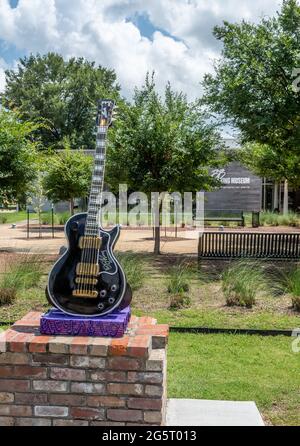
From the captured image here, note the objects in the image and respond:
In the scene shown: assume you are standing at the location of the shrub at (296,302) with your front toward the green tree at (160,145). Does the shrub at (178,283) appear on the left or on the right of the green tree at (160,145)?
left

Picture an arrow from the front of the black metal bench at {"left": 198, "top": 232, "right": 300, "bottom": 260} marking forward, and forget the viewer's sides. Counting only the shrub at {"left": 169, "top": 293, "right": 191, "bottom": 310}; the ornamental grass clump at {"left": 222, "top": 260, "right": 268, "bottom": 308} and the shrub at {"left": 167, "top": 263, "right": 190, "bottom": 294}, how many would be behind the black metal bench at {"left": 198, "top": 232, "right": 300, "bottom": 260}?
3

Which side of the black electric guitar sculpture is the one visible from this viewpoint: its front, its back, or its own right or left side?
front

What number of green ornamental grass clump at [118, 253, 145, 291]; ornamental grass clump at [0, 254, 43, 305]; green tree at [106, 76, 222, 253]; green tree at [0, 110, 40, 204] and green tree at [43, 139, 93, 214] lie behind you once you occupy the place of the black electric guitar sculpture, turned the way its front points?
5

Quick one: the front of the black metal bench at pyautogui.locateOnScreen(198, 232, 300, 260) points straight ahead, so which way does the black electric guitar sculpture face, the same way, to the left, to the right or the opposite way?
the opposite way

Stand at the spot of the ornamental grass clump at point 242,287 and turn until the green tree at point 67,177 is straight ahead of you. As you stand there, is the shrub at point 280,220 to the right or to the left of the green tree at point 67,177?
right

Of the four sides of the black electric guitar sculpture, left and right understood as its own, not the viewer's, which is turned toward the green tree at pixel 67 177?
back

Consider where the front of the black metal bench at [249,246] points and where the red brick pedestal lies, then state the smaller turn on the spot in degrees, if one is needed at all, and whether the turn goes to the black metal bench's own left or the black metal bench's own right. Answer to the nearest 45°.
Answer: approximately 180°

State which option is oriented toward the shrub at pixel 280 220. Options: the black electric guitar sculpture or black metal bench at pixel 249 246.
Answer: the black metal bench

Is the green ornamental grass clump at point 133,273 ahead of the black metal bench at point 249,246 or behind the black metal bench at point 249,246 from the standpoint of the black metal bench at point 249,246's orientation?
behind

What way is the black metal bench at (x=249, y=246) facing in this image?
away from the camera

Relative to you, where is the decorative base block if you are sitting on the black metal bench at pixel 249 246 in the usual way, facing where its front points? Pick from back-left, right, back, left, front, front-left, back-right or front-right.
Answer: back

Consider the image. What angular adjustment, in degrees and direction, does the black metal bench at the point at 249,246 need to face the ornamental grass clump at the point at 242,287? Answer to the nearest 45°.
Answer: approximately 180°

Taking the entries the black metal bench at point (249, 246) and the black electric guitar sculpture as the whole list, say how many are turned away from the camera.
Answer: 1

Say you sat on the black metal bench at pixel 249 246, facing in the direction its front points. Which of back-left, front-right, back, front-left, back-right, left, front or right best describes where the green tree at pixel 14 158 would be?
left

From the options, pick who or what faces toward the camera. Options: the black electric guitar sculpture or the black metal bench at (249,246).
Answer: the black electric guitar sculpture

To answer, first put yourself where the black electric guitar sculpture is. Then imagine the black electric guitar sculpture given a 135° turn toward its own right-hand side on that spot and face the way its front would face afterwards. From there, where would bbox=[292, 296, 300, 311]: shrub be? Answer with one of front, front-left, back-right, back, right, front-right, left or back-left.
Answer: right

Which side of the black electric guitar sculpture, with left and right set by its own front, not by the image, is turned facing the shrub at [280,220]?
back

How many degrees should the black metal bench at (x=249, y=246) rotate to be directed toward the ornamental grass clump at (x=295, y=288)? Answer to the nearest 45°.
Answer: approximately 180°
